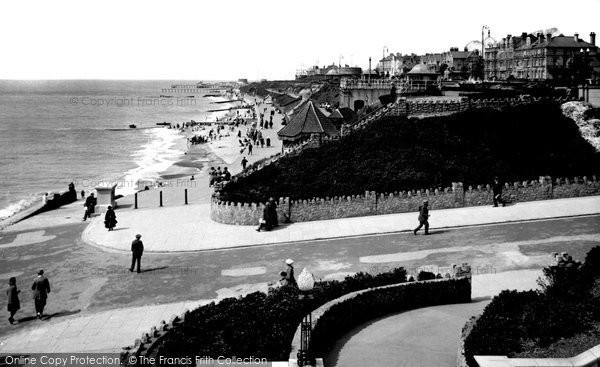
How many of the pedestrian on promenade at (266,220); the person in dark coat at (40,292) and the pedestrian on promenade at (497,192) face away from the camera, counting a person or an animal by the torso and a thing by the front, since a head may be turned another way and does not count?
1

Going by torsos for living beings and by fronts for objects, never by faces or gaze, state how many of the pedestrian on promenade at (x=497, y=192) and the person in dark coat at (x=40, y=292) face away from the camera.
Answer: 1

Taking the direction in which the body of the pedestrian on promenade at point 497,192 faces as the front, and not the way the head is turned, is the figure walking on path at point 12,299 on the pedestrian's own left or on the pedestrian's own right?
on the pedestrian's own left

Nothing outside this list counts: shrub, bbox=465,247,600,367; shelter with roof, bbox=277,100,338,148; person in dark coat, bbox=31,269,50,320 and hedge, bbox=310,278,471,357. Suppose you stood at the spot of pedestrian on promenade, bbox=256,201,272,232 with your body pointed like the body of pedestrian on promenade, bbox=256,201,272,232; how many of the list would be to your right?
1
